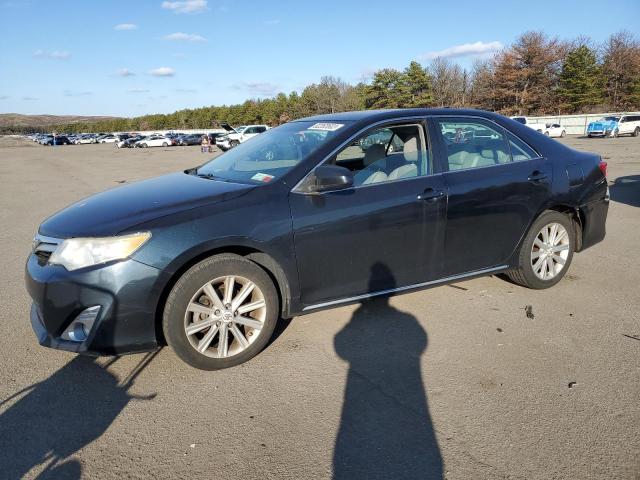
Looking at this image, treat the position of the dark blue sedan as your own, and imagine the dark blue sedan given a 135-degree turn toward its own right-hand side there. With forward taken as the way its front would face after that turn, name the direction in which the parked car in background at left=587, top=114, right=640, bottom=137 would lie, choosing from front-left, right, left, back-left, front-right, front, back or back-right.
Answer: front-right

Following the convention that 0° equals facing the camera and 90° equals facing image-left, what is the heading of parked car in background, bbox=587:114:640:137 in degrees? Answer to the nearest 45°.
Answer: approximately 45°

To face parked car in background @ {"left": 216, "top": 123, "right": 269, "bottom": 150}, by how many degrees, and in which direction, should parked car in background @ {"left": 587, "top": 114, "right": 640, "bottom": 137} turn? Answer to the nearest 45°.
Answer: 0° — it already faces it

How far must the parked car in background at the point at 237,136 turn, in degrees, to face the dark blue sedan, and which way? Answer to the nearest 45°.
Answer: approximately 45° to its left

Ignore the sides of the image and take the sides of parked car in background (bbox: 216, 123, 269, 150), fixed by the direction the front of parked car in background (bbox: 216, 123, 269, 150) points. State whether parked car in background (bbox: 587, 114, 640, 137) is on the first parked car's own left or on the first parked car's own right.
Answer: on the first parked car's own left

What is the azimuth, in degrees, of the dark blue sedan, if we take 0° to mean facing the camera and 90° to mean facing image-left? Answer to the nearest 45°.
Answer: approximately 45°
